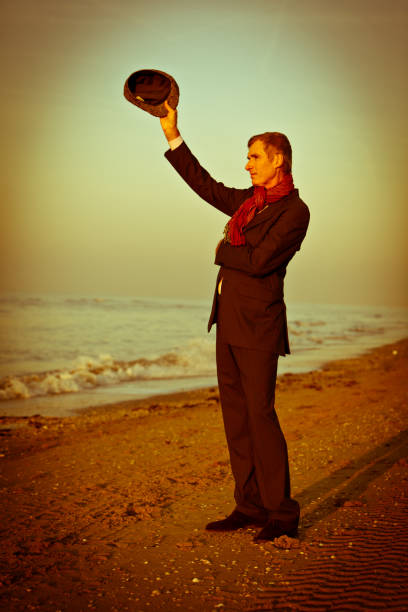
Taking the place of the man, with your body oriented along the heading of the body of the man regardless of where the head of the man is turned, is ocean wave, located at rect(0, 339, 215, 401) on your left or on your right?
on your right

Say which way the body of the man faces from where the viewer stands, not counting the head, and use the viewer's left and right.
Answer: facing the viewer and to the left of the viewer

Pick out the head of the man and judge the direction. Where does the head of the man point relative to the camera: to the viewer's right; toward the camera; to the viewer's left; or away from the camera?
to the viewer's left
